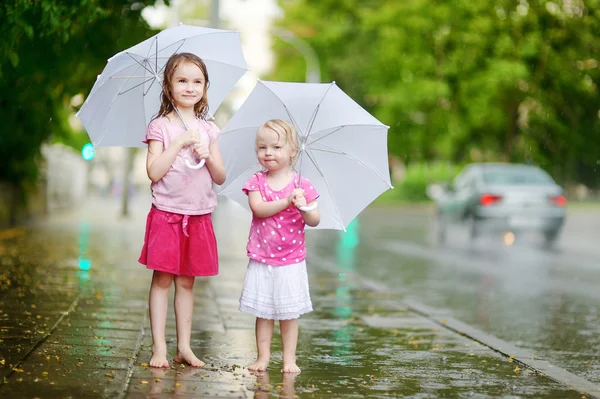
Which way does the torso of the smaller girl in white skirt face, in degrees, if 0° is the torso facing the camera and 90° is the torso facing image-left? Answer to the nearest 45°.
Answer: approximately 0°

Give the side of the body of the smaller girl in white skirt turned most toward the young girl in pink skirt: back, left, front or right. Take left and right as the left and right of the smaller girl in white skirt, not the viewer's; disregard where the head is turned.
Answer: right

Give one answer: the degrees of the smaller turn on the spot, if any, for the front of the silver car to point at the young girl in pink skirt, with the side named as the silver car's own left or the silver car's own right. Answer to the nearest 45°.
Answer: approximately 135° to the silver car's own left

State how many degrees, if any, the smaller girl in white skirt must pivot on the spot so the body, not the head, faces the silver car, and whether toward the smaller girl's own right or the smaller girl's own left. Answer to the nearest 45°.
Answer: approximately 180°

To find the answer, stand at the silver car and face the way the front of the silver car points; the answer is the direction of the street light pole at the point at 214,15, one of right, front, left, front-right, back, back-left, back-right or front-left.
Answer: left

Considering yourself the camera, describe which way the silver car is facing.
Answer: facing away from the viewer and to the left of the viewer

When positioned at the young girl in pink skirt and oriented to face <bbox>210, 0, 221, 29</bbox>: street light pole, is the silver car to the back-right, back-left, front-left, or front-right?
front-right

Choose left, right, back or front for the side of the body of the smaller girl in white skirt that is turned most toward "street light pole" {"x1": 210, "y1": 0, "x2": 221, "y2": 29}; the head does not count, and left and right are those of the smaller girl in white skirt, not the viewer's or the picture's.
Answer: back

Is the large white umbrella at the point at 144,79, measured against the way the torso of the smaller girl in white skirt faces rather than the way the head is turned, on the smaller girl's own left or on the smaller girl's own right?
on the smaller girl's own right

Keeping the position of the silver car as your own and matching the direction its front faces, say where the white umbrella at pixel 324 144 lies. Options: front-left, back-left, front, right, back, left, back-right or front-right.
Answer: back-left

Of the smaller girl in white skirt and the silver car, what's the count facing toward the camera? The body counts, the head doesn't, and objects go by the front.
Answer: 1
